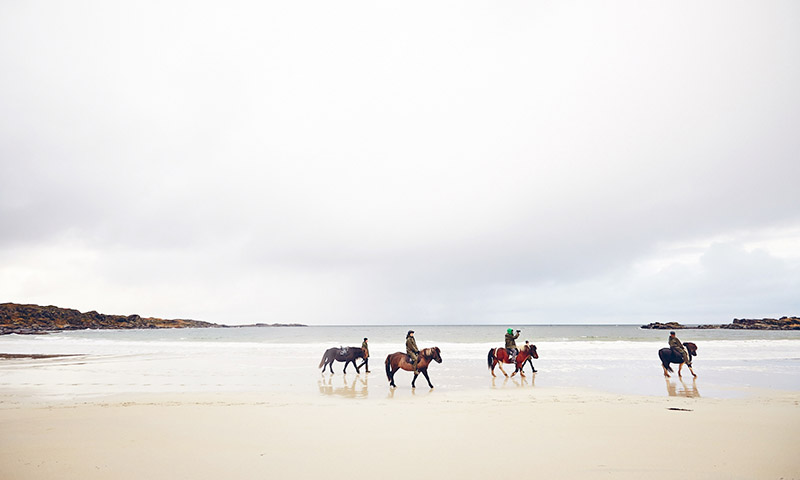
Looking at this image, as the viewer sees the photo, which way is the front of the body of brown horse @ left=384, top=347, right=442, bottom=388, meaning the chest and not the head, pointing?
to the viewer's right

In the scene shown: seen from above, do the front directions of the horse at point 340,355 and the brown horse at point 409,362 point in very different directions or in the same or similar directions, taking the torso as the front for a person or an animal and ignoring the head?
same or similar directions

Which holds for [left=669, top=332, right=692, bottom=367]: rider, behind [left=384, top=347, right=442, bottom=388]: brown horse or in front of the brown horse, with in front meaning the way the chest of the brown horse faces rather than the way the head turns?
in front

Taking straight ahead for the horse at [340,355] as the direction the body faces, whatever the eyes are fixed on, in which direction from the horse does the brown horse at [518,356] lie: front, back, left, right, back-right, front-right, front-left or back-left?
front

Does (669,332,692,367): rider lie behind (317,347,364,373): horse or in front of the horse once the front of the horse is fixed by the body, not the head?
in front

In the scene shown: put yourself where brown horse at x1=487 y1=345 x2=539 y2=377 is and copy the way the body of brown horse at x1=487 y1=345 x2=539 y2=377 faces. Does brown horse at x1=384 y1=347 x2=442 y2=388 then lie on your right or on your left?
on your right

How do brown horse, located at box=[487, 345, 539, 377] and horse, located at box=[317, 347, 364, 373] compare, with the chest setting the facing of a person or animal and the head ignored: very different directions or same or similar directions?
same or similar directions

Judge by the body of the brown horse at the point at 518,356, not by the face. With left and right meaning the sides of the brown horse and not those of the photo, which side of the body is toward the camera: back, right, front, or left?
right

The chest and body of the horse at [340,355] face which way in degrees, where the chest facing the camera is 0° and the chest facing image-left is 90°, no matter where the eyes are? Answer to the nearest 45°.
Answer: approximately 270°
